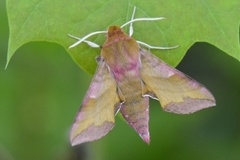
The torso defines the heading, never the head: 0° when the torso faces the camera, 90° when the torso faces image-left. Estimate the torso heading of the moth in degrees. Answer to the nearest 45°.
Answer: approximately 180°
